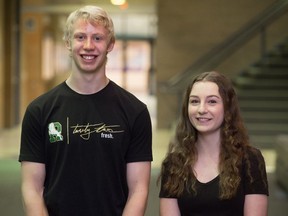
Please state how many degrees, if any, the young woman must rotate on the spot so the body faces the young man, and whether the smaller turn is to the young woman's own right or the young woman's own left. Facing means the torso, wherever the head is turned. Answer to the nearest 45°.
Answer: approximately 45° to the young woman's own right

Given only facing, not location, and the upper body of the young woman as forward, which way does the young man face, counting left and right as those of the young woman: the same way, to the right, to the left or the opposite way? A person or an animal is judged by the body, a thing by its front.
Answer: the same way

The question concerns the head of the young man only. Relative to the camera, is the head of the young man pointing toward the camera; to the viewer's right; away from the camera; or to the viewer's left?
toward the camera

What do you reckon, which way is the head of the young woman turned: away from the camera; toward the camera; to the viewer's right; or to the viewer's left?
toward the camera

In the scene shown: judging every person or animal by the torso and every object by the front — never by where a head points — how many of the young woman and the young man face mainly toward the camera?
2

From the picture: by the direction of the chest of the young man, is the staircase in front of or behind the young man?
behind

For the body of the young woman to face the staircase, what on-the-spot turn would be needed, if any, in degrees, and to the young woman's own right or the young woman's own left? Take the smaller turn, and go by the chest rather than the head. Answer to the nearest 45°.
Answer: approximately 180°

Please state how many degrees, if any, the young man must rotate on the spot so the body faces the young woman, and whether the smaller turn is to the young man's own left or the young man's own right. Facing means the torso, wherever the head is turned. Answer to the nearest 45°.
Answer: approximately 90° to the young man's own left

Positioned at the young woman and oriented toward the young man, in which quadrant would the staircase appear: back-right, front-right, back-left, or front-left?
back-right

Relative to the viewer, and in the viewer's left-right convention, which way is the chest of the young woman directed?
facing the viewer

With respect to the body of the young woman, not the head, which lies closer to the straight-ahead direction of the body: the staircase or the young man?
the young man
